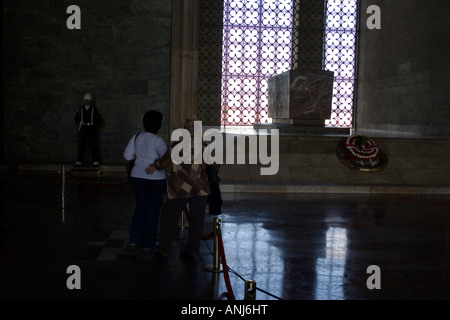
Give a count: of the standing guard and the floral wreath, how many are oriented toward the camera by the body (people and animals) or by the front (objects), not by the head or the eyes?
2

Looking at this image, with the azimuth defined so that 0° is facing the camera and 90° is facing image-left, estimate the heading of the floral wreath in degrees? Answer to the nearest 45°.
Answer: approximately 0°

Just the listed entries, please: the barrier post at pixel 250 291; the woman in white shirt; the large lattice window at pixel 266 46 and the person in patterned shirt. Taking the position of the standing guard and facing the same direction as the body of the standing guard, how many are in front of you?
3

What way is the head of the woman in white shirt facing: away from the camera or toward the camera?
away from the camera

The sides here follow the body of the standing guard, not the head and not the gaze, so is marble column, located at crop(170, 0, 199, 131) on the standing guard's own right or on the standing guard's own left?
on the standing guard's own left

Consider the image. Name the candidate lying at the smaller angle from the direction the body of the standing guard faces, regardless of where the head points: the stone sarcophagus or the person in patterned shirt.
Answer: the person in patterned shirt

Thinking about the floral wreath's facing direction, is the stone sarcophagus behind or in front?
behind

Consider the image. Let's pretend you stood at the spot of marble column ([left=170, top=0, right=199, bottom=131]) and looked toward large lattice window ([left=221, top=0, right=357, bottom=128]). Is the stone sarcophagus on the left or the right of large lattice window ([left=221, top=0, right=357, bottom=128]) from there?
right

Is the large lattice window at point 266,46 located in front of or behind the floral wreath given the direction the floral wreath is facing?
behind
